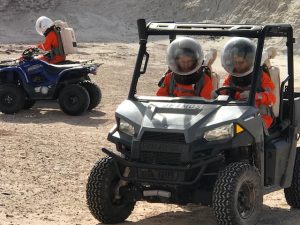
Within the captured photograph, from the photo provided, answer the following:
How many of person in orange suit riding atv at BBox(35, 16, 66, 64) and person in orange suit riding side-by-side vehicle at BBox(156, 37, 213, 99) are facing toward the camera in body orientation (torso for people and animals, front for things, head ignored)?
1

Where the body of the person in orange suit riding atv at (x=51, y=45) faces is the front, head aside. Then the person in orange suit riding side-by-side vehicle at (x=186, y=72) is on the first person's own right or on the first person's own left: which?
on the first person's own left

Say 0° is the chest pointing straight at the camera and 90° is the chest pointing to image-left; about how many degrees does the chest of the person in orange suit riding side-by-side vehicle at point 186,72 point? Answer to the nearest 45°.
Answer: approximately 0°

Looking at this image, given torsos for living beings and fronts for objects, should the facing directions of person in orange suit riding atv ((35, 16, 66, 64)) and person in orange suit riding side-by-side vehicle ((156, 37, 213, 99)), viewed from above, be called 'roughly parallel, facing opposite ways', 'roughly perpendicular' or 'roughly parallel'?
roughly perpendicular

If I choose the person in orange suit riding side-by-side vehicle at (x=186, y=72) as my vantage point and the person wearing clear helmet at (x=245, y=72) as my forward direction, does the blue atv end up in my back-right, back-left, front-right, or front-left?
back-left

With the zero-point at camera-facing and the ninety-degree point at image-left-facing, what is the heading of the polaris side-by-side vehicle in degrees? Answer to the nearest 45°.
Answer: approximately 45°

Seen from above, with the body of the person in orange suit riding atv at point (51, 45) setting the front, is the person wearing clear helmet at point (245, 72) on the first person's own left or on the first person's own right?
on the first person's own left

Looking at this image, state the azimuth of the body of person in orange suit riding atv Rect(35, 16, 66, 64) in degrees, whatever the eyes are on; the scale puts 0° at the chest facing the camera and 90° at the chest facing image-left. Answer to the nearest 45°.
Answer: approximately 90°

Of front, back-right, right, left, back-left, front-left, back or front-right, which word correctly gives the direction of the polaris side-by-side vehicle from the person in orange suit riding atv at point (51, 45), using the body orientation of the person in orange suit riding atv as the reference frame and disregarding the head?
left
